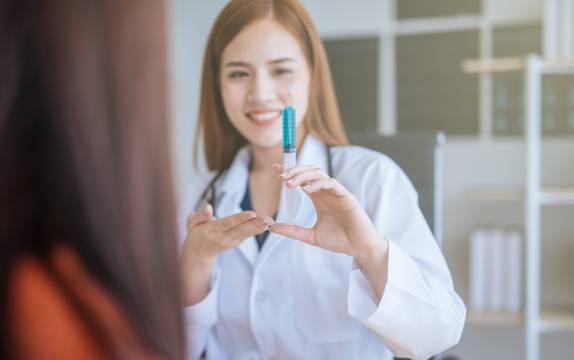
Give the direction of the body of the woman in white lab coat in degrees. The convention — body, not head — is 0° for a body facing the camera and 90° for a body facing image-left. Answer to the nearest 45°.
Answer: approximately 45°

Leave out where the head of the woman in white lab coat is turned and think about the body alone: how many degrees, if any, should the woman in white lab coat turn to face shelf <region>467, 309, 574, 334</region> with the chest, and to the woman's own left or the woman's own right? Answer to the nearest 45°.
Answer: approximately 180°

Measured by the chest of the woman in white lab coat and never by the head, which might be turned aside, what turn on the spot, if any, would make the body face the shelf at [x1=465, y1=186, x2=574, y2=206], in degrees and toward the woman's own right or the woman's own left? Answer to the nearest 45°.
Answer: approximately 180°
